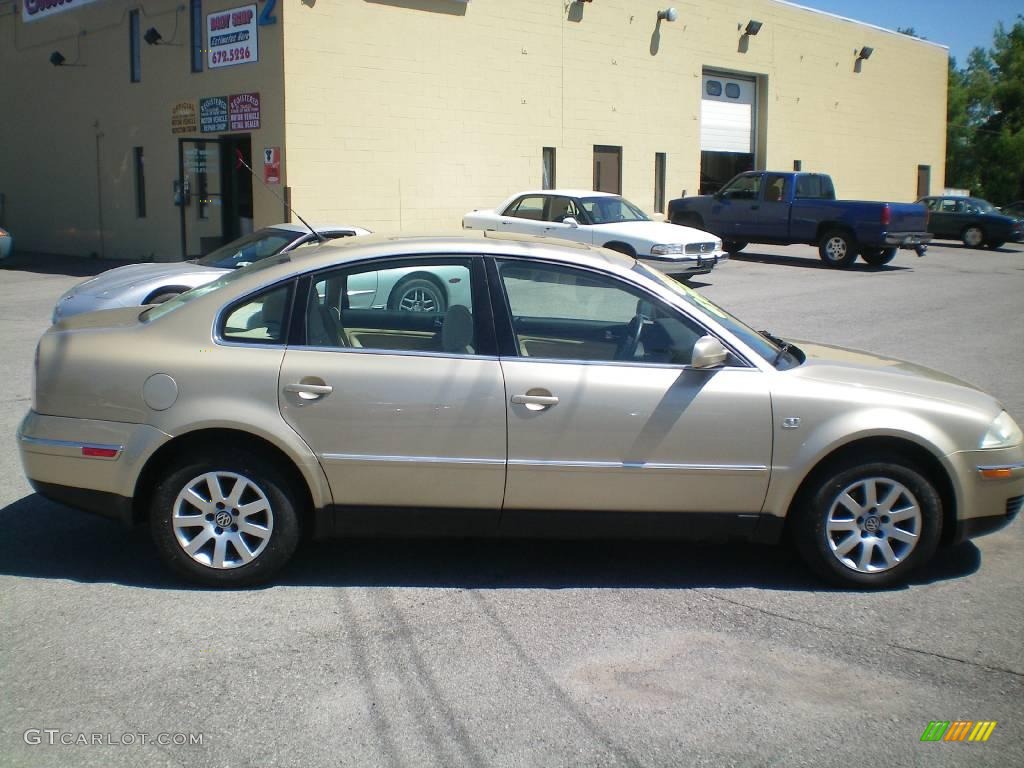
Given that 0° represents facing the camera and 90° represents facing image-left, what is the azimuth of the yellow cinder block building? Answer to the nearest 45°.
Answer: approximately 45°

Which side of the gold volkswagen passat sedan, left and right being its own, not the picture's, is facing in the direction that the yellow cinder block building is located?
left

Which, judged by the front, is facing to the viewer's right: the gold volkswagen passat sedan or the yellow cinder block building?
the gold volkswagen passat sedan

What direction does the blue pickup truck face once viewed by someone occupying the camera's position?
facing away from the viewer and to the left of the viewer

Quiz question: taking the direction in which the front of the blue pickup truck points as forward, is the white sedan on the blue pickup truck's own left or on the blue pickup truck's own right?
on the blue pickup truck's own left

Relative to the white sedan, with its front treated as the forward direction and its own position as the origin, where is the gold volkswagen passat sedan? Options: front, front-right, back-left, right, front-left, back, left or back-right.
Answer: front-right

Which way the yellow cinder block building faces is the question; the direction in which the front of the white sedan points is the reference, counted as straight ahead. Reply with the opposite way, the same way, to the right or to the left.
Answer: to the right

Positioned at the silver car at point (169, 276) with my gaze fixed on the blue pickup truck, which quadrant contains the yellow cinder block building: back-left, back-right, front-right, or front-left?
front-left

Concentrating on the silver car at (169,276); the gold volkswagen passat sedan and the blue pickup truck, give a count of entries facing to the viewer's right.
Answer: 1

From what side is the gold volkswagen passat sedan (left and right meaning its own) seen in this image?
right

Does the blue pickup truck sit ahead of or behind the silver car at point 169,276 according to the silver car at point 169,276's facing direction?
behind

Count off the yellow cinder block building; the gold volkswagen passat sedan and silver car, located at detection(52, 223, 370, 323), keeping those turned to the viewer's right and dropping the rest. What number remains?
1

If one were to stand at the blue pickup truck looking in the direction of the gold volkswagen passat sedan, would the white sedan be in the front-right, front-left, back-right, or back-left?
front-right

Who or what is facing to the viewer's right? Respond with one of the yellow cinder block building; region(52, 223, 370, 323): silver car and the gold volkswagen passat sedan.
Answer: the gold volkswagen passat sedan

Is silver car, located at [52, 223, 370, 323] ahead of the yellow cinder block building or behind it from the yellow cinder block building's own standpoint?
ahead

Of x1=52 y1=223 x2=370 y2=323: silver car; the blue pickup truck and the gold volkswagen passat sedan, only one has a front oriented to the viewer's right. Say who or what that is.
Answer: the gold volkswagen passat sedan

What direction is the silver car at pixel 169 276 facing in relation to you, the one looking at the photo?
facing the viewer and to the left of the viewer

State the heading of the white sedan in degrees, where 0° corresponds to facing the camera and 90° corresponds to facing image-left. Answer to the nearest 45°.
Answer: approximately 315°
